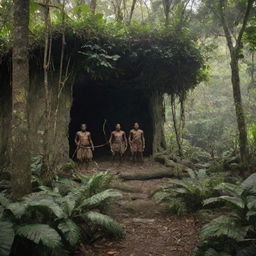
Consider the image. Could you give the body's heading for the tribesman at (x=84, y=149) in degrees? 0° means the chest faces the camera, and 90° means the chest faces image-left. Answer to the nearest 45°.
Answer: approximately 0°

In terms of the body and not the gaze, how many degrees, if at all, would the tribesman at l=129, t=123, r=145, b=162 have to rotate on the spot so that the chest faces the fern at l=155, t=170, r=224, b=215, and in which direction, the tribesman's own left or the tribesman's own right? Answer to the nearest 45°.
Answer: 0° — they already face it

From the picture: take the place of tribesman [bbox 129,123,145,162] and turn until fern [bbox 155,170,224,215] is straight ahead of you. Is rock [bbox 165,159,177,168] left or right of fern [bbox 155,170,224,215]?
left

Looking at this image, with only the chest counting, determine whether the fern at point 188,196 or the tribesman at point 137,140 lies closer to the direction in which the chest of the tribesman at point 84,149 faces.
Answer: the fern

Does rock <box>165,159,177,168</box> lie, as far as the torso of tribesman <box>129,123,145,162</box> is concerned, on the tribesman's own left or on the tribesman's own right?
on the tribesman's own left

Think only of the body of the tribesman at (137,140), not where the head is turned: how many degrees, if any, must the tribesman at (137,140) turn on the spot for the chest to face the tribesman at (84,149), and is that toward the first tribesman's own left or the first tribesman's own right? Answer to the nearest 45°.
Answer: approximately 45° to the first tribesman's own right

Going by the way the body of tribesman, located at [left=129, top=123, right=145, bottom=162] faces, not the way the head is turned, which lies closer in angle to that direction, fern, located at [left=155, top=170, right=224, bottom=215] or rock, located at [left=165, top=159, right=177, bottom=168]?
the fern

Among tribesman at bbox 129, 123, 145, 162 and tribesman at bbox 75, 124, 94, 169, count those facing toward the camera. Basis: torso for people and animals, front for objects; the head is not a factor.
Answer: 2

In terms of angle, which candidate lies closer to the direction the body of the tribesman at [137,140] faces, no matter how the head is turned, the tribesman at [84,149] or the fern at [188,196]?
the fern

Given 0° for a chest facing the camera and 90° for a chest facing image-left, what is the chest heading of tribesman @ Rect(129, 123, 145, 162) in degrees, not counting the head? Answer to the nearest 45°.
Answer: approximately 0°

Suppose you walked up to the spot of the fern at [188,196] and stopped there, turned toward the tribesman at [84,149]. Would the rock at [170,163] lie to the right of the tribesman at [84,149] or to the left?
right
